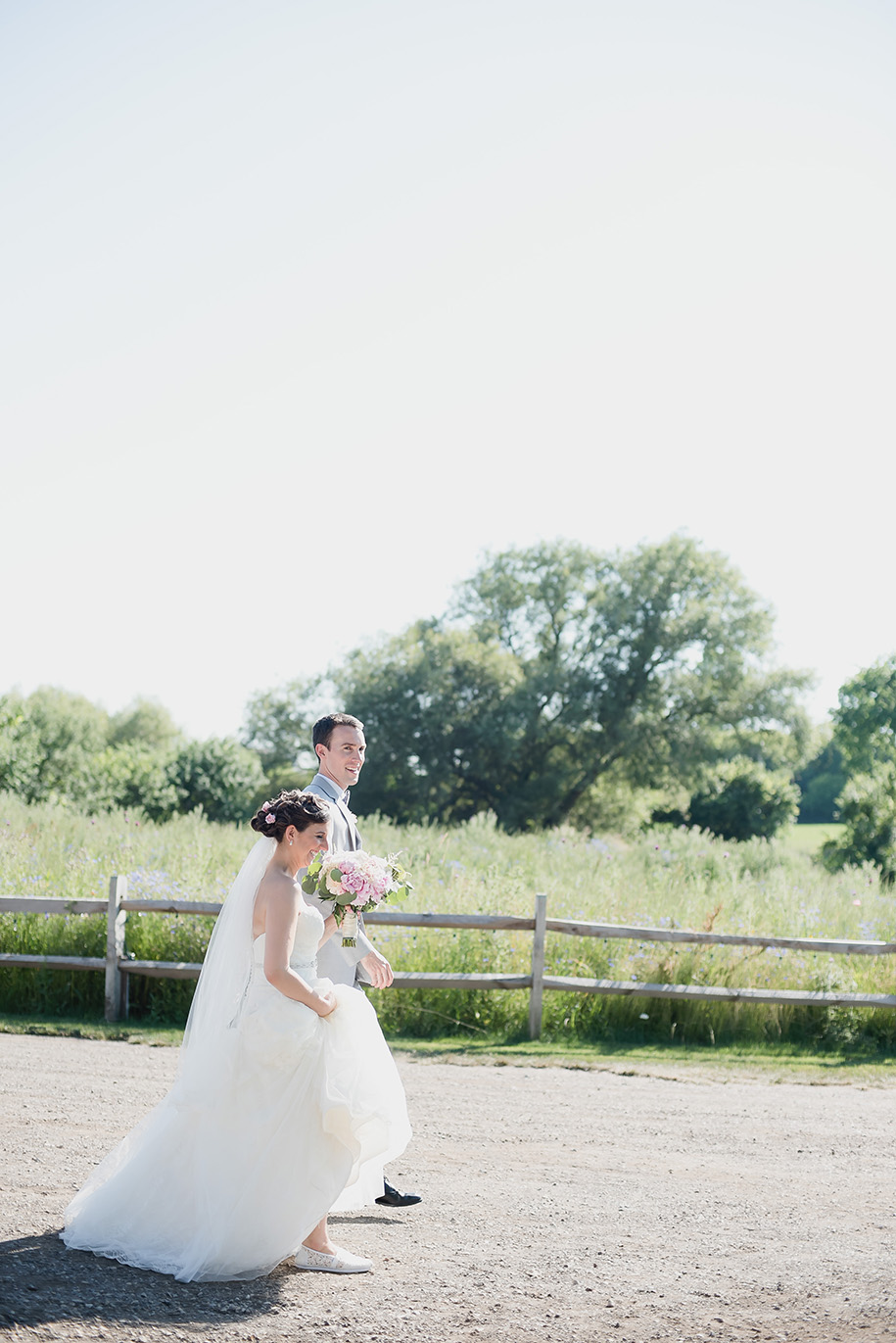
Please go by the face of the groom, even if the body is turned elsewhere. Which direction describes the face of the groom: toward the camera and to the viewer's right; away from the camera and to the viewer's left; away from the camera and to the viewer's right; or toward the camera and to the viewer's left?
toward the camera and to the viewer's right

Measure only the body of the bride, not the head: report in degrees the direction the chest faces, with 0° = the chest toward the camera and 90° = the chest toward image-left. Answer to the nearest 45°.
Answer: approximately 270°

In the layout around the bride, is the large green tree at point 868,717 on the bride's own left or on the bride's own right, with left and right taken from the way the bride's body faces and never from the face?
on the bride's own left

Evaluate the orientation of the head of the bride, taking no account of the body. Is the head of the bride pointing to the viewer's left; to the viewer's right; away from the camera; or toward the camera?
to the viewer's right

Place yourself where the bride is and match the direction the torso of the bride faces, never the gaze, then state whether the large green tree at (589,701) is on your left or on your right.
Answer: on your left
